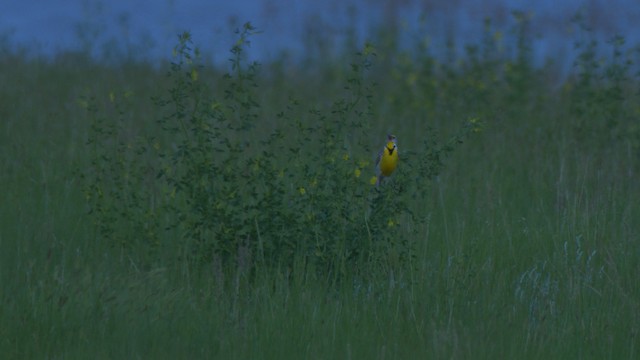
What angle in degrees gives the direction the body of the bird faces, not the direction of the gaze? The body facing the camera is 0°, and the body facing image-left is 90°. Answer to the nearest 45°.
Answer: approximately 315°
